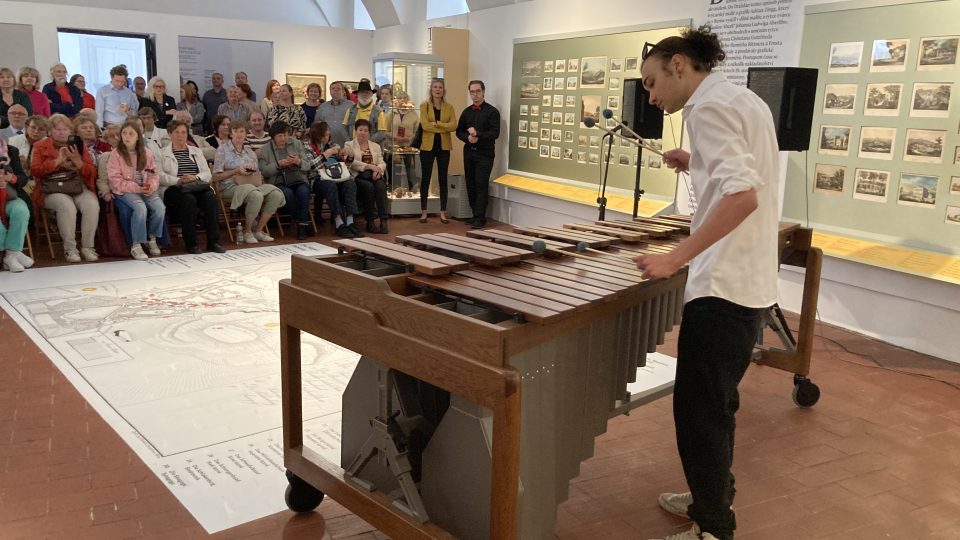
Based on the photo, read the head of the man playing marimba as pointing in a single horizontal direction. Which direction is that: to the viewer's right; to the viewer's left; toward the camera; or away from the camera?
to the viewer's left

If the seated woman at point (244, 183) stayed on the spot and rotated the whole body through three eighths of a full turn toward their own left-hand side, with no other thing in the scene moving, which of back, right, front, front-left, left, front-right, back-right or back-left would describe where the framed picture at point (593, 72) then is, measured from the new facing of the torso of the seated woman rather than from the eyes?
right

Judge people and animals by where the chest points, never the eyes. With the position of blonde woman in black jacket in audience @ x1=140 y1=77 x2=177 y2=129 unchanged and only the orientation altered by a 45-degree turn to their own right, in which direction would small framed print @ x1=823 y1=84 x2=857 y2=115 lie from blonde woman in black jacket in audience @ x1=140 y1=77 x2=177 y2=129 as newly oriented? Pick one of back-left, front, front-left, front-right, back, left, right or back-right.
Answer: front-left

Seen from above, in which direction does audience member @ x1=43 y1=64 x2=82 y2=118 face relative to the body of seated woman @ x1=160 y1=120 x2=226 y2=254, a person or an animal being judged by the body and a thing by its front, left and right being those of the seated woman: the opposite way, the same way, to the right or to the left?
the same way

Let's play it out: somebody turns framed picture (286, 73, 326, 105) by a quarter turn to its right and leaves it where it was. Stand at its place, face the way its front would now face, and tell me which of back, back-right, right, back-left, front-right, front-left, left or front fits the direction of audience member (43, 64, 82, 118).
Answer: front-left

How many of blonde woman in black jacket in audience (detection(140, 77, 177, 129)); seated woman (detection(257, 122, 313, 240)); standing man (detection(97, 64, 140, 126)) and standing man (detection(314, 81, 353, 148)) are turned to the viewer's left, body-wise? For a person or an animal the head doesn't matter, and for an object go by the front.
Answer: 0

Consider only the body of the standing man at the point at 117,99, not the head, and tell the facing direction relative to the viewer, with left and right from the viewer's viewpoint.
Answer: facing the viewer

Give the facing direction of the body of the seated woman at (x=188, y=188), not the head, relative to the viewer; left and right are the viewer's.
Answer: facing the viewer and to the right of the viewer

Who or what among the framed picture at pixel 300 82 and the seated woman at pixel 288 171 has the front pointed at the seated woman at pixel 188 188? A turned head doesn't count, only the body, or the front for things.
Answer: the framed picture

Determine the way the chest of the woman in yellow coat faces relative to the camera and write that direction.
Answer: toward the camera

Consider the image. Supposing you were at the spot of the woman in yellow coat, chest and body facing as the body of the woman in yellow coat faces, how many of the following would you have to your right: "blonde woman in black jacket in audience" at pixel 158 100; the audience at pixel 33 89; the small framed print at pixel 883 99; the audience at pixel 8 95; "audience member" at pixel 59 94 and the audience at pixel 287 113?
5

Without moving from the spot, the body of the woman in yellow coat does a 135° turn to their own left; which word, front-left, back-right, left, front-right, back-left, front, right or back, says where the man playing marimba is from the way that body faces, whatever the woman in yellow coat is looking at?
back-right

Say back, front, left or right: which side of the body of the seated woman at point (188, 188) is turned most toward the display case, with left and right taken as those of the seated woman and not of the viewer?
left

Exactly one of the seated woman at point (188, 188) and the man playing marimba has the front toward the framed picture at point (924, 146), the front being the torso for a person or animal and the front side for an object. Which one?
the seated woman
